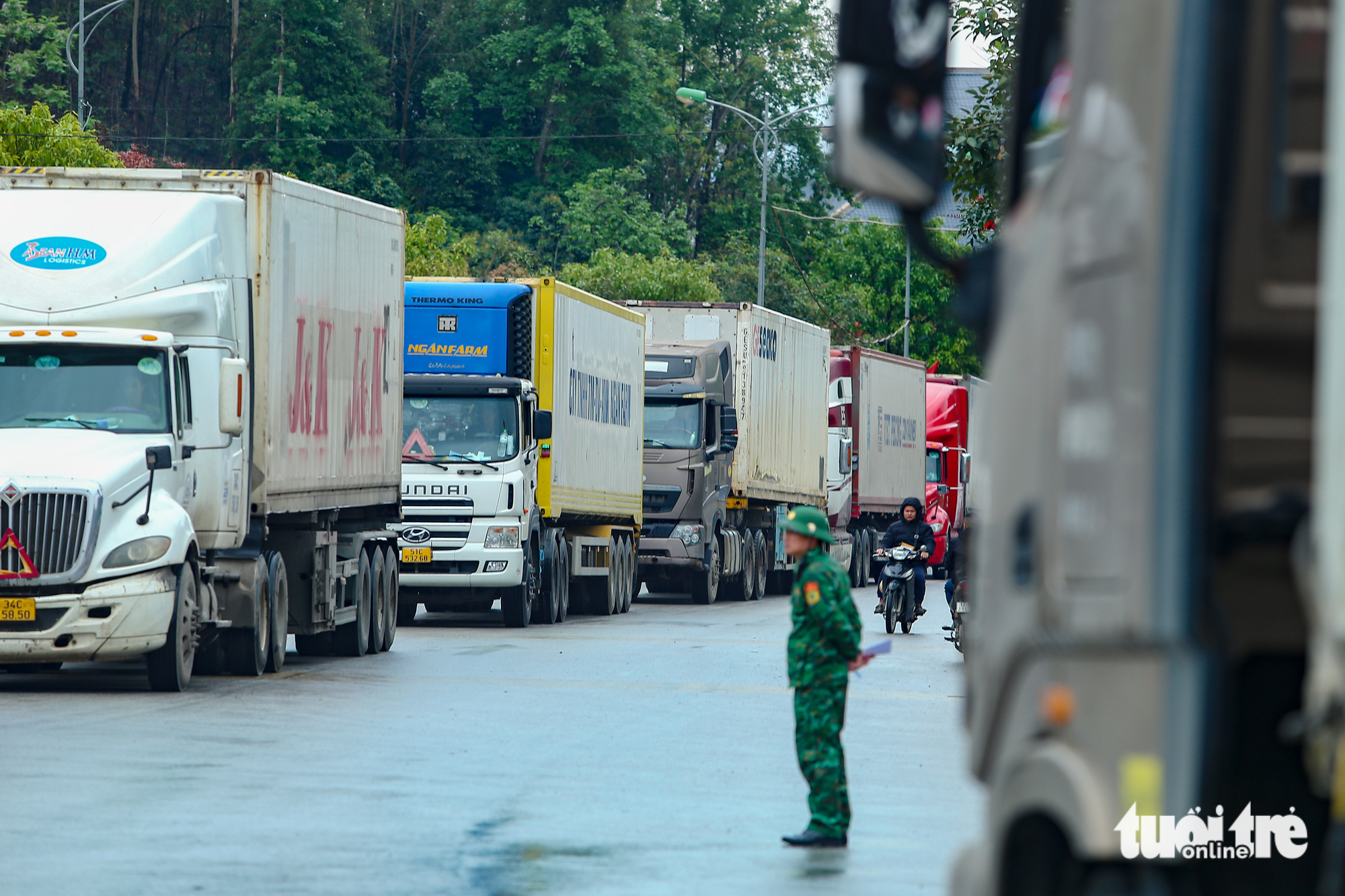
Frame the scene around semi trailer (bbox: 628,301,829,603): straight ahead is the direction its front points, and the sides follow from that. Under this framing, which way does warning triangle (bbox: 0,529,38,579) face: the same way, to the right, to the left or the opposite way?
the same way

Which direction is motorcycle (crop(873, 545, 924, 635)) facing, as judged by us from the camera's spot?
facing the viewer

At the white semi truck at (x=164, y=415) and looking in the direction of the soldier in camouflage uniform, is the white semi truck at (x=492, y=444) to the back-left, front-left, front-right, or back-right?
back-left

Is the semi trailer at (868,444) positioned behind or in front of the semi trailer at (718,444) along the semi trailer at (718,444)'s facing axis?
behind

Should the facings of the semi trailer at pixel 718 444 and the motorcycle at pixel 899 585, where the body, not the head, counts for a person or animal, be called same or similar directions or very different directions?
same or similar directions

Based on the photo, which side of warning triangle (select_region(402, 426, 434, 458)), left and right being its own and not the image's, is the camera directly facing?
front

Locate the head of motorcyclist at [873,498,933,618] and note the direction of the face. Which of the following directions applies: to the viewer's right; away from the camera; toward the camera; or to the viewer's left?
toward the camera

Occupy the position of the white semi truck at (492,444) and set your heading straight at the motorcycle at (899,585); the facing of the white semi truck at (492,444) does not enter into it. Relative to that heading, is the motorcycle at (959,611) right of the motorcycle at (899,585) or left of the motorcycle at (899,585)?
right

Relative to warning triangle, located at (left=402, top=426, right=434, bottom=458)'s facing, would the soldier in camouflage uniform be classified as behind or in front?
in front

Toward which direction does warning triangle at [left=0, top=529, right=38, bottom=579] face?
toward the camera
